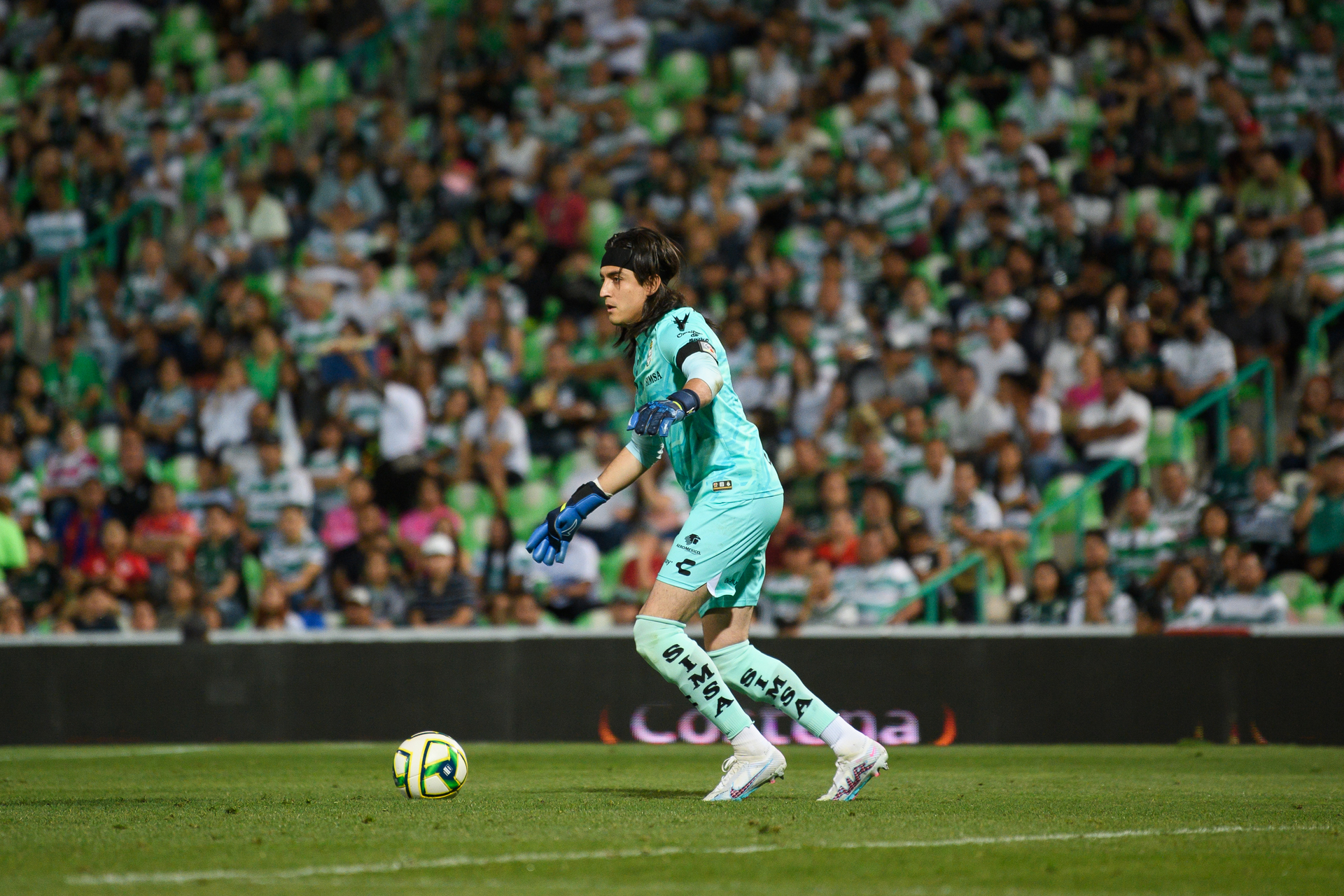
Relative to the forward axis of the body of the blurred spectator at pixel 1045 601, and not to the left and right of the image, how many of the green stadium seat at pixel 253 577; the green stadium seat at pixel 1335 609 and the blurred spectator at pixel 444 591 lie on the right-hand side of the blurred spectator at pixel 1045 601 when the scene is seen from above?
2

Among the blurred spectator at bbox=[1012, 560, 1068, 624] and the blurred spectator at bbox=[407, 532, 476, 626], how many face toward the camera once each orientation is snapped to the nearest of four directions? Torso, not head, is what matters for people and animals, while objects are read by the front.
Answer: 2

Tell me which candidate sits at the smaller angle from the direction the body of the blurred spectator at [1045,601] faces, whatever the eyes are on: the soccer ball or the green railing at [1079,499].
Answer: the soccer ball

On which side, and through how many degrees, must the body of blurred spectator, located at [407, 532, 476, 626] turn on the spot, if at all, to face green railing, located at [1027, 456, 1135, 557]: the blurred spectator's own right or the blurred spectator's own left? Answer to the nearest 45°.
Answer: approximately 90° to the blurred spectator's own left

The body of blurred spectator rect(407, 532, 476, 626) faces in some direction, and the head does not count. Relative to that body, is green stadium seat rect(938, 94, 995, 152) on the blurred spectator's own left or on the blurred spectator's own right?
on the blurred spectator's own left

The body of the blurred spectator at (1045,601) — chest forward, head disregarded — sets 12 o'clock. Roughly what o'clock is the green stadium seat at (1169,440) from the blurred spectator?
The green stadium seat is roughly at 7 o'clock from the blurred spectator.

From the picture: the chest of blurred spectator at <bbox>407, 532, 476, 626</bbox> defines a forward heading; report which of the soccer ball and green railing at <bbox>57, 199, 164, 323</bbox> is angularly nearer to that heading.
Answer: the soccer ball

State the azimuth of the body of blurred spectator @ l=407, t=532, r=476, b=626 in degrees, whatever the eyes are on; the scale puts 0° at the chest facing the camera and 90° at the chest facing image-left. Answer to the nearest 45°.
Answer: approximately 0°

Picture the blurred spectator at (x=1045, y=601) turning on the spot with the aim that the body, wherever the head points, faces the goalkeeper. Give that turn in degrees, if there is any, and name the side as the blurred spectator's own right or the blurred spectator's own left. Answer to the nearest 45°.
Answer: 0° — they already face them

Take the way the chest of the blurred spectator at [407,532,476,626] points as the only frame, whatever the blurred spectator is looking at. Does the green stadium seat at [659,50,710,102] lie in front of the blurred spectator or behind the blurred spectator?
behind

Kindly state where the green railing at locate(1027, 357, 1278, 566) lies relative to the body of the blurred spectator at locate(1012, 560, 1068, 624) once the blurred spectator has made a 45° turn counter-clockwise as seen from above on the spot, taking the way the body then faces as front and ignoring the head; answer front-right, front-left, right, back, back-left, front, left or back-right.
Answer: left

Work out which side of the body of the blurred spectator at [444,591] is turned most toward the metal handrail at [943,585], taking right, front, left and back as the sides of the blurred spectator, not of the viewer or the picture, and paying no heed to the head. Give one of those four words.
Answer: left
